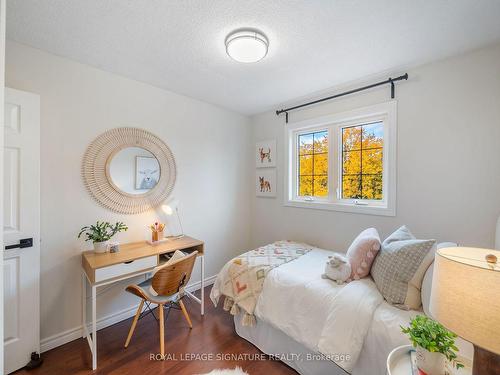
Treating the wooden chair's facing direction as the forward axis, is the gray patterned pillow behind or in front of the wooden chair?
behind

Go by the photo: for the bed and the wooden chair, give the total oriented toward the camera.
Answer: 0

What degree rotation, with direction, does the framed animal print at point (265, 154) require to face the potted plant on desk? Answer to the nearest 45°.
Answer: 0° — it already faces it

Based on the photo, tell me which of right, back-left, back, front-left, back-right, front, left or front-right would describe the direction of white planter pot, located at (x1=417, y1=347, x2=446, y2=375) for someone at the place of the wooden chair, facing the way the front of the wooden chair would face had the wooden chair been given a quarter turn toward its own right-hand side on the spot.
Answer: right

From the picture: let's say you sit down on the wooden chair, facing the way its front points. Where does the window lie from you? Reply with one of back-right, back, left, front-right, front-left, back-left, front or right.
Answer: back-right

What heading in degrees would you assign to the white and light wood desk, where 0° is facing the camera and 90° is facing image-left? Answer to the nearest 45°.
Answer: approximately 315°

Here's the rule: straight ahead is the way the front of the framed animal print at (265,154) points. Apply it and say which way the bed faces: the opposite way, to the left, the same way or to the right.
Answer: to the right

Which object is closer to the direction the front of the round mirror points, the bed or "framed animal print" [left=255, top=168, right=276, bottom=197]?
the bed

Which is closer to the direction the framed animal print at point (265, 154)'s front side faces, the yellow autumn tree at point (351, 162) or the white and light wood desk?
the white and light wood desk

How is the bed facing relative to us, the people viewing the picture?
facing away from the viewer and to the left of the viewer

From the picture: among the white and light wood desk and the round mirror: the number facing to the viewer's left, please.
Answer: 0

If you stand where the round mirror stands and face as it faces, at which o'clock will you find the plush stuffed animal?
The plush stuffed animal is roughly at 12 o'clock from the round mirror.

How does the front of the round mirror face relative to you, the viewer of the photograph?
facing the viewer and to the right of the viewer

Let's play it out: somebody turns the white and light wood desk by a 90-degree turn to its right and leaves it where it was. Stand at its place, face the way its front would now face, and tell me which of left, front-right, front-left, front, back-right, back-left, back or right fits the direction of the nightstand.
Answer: left

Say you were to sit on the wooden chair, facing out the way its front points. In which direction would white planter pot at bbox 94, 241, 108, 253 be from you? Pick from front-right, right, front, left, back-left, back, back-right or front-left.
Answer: front

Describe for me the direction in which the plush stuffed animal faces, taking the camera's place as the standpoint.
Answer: facing the viewer and to the left of the viewer

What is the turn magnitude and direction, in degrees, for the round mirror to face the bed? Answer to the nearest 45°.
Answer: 0° — it already faces it

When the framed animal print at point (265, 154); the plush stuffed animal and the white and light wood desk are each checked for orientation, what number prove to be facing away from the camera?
0
